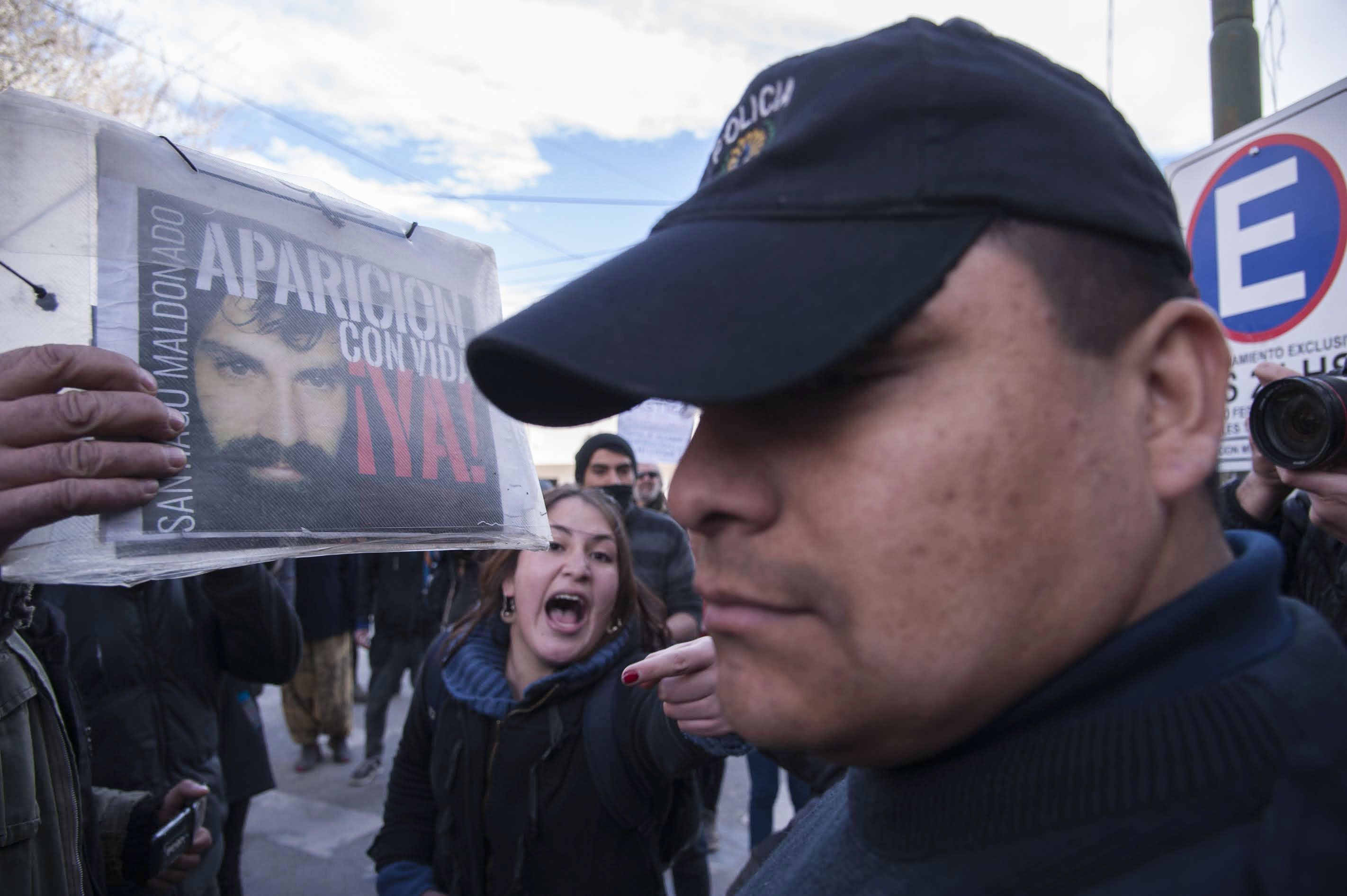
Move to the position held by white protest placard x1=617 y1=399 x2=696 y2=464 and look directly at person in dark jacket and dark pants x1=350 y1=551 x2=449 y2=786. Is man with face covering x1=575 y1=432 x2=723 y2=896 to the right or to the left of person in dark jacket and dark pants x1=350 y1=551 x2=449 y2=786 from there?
left

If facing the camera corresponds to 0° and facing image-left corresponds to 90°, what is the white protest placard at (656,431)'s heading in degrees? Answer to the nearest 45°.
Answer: approximately 0°
